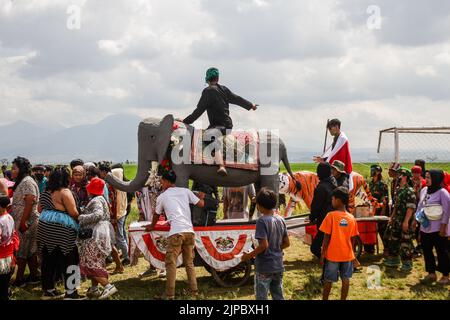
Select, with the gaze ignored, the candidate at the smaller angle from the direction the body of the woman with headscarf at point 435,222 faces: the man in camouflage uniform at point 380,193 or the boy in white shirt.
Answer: the boy in white shirt

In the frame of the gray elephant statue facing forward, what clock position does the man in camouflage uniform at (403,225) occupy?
The man in camouflage uniform is roughly at 6 o'clock from the gray elephant statue.

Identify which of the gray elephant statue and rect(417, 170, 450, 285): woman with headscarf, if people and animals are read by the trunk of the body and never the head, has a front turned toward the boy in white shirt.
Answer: the woman with headscarf

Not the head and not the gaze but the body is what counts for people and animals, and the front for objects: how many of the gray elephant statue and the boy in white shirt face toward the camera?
0

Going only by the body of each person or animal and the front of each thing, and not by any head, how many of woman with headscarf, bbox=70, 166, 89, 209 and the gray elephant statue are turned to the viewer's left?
1

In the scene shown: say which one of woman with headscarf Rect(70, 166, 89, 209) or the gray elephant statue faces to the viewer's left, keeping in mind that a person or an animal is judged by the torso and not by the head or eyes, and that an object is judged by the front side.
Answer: the gray elephant statue

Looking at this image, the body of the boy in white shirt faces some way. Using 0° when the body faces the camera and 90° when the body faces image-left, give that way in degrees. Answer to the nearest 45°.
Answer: approximately 135°

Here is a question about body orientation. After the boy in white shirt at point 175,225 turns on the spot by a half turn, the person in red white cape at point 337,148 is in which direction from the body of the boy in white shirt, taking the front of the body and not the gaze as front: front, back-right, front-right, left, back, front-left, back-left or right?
left

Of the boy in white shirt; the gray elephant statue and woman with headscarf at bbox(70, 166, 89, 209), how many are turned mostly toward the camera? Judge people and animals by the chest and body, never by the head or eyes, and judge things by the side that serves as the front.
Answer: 1

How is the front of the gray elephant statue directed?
to the viewer's left

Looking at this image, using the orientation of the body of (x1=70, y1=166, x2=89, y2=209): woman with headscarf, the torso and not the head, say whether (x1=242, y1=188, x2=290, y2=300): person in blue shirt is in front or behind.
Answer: in front

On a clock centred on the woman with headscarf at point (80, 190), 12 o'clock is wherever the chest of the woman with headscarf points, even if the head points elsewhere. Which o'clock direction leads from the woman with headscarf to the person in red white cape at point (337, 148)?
The person in red white cape is roughly at 9 o'clock from the woman with headscarf.

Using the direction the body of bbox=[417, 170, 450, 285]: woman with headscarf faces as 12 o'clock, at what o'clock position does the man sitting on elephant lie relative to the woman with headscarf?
The man sitting on elephant is roughly at 1 o'clock from the woman with headscarf.

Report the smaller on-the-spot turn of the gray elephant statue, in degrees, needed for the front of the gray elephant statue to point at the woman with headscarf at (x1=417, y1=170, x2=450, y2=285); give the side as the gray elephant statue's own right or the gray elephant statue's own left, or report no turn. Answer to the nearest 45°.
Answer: approximately 180°
